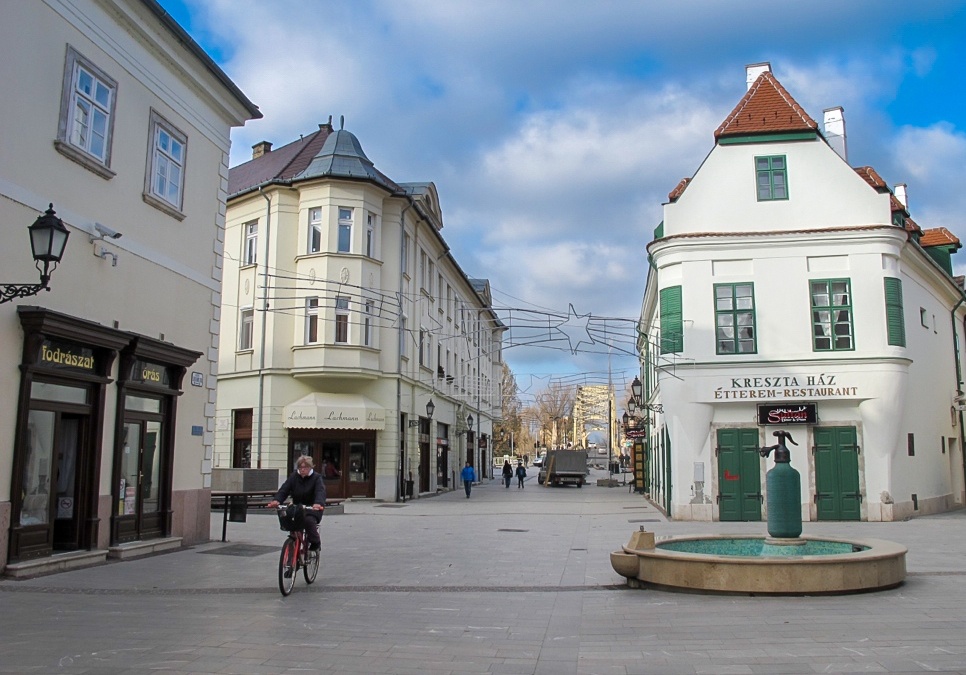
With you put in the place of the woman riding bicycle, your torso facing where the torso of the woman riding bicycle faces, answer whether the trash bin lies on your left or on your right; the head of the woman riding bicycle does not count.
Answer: on your right

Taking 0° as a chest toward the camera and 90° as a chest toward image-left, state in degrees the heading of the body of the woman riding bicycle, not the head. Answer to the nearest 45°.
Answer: approximately 45°

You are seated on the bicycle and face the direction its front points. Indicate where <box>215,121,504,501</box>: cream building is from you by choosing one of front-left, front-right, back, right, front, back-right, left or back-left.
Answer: back-right

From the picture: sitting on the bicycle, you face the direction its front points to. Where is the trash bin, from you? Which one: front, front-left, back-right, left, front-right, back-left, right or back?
back-right

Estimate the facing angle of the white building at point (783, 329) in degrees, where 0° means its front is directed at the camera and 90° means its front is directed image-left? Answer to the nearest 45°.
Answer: approximately 0°

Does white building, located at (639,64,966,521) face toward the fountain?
yes

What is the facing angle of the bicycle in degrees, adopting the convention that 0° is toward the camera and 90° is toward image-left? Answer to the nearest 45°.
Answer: approximately 45°

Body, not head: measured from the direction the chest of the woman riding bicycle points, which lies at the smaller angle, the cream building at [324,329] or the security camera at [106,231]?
the security camera

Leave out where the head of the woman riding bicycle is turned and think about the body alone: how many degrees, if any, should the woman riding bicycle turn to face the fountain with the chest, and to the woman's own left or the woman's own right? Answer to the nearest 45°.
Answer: approximately 135° to the woman's own left

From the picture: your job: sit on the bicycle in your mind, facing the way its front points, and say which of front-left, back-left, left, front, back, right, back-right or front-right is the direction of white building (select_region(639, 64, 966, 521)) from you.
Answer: back
